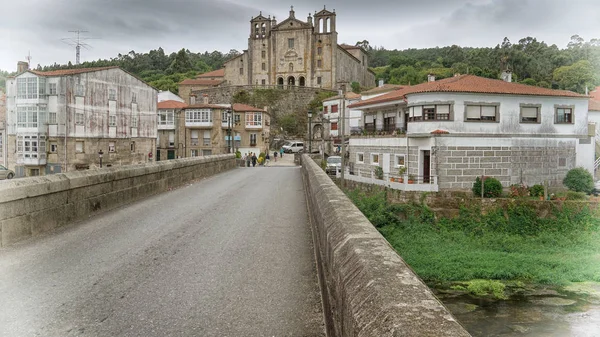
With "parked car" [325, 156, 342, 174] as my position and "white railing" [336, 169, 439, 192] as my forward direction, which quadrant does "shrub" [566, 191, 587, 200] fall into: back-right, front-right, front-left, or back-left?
front-left

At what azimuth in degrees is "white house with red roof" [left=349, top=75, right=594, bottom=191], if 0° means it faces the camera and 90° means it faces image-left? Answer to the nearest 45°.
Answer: approximately 45°

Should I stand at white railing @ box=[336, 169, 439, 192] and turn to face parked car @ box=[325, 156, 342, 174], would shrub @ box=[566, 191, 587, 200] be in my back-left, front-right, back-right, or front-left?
back-right

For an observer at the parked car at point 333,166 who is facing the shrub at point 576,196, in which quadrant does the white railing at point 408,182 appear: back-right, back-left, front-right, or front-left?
front-right

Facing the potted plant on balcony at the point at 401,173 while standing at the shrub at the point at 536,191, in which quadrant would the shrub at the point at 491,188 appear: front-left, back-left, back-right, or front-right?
front-left

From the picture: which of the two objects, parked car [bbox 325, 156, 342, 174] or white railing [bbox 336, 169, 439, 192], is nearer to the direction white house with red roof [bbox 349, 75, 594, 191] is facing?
the white railing

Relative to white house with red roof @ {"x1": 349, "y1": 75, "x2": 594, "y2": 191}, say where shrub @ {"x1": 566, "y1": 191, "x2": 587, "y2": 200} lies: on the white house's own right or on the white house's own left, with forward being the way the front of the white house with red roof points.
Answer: on the white house's own left

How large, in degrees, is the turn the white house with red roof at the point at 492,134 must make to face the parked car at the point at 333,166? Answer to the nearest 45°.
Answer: approximately 90° to its right

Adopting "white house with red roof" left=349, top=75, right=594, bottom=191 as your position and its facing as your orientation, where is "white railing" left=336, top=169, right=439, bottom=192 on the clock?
The white railing is roughly at 1 o'clock from the white house with red roof.
